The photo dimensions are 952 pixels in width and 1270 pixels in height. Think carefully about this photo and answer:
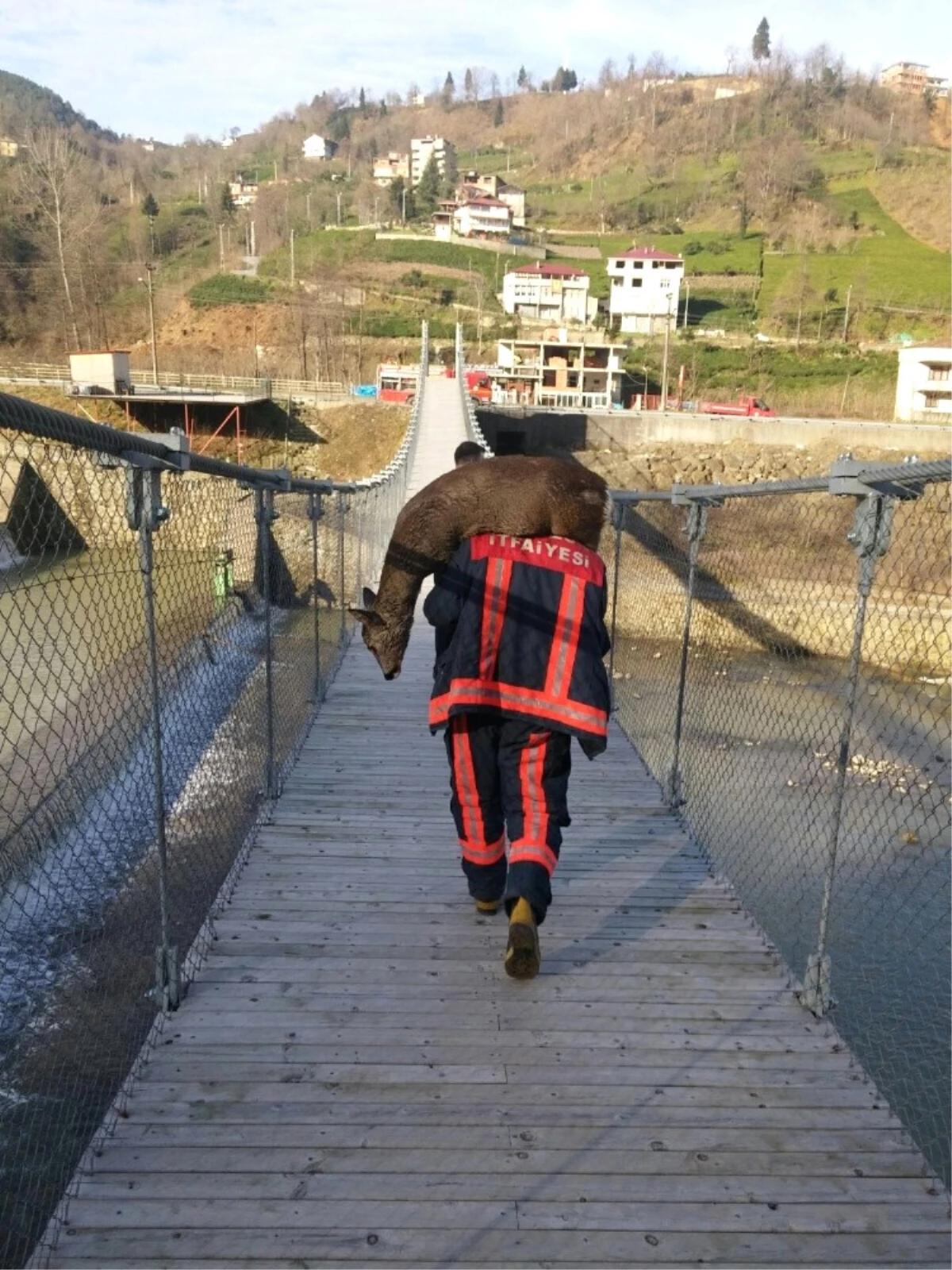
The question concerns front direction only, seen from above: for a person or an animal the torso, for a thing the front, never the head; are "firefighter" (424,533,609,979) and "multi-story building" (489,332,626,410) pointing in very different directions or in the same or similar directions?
very different directions

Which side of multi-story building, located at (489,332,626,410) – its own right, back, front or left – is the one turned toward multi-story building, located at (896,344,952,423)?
left

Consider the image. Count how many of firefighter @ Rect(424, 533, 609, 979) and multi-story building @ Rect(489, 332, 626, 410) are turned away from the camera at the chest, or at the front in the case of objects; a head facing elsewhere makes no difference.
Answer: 1

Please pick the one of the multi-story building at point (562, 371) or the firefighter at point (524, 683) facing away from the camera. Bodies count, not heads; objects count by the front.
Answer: the firefighter

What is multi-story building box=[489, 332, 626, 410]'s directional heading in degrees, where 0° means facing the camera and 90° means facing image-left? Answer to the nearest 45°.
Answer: approximately 0°

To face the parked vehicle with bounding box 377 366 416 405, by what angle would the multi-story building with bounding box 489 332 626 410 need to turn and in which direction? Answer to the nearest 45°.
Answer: approximately 45° to its right

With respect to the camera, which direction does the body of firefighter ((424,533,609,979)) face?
away from the camera

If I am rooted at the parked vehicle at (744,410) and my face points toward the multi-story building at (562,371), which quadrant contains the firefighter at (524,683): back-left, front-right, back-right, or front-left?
back-left

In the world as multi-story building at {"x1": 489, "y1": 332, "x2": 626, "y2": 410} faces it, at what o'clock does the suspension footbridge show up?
The suspension footbridge is roughly at 12 o'clock from the multi-story building.
